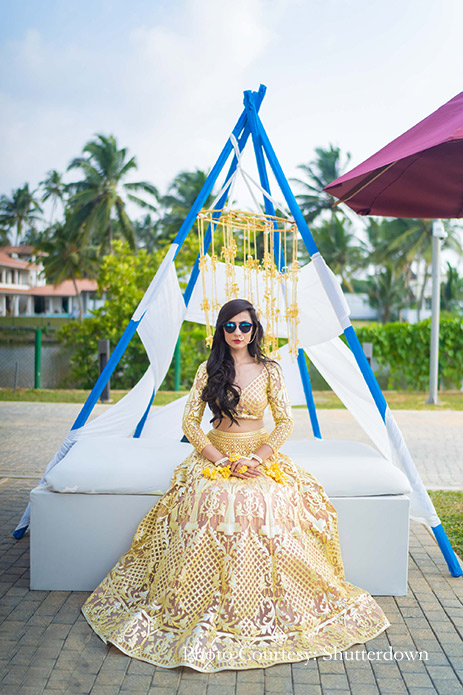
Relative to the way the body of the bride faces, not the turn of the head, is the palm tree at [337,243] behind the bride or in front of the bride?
behind

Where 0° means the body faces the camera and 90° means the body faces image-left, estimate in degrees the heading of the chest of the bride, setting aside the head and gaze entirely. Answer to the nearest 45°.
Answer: approximately 0°

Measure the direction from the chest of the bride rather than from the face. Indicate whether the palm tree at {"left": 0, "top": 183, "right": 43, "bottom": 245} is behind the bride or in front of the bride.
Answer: behind

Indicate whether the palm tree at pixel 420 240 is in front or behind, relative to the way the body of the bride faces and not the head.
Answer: behind

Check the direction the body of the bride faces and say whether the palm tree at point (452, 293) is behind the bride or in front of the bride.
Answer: behind

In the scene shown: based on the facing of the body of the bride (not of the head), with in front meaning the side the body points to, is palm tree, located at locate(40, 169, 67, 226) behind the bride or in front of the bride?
behind
